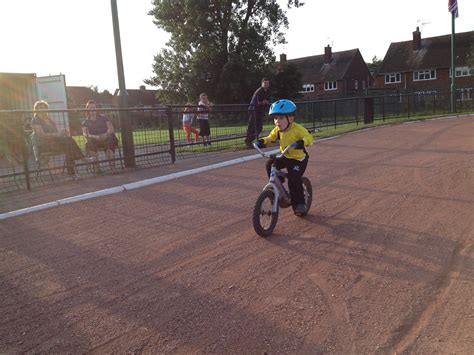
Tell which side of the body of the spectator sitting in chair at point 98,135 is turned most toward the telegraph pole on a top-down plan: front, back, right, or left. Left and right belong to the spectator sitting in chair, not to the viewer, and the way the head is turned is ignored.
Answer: left

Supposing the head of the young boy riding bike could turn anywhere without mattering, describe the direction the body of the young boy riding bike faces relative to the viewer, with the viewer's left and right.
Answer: facing the viewer and to the left of the viewer

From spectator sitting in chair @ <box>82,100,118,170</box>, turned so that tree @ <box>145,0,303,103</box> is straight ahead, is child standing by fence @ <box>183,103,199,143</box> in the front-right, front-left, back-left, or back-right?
front-right

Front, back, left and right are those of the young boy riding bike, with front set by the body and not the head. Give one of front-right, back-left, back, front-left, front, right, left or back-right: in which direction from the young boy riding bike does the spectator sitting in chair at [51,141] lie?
right

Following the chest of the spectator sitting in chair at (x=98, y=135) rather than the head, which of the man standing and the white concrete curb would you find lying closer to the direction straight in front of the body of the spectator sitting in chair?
the white concrete curb

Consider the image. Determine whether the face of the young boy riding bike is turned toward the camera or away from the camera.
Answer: toward the camera

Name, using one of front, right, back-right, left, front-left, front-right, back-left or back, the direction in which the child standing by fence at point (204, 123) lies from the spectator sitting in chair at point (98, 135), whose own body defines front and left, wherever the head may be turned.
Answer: back-left

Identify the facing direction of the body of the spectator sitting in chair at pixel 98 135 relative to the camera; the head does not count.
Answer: toward the camera

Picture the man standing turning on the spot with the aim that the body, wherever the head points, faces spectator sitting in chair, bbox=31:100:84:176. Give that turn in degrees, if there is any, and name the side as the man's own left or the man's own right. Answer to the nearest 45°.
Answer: approximately 90° to the man's own right

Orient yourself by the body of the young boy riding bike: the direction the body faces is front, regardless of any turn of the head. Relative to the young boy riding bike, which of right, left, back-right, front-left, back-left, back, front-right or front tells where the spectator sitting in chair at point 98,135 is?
right

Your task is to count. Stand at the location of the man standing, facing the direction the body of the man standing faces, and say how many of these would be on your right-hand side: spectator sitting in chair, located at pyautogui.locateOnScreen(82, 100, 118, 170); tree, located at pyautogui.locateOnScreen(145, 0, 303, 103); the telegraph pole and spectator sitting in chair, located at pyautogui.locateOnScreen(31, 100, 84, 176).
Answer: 3

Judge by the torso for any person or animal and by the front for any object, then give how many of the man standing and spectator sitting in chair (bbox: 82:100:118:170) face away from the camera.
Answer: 0

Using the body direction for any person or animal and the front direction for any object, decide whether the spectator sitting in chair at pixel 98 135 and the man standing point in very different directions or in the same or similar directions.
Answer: same or similar directions
